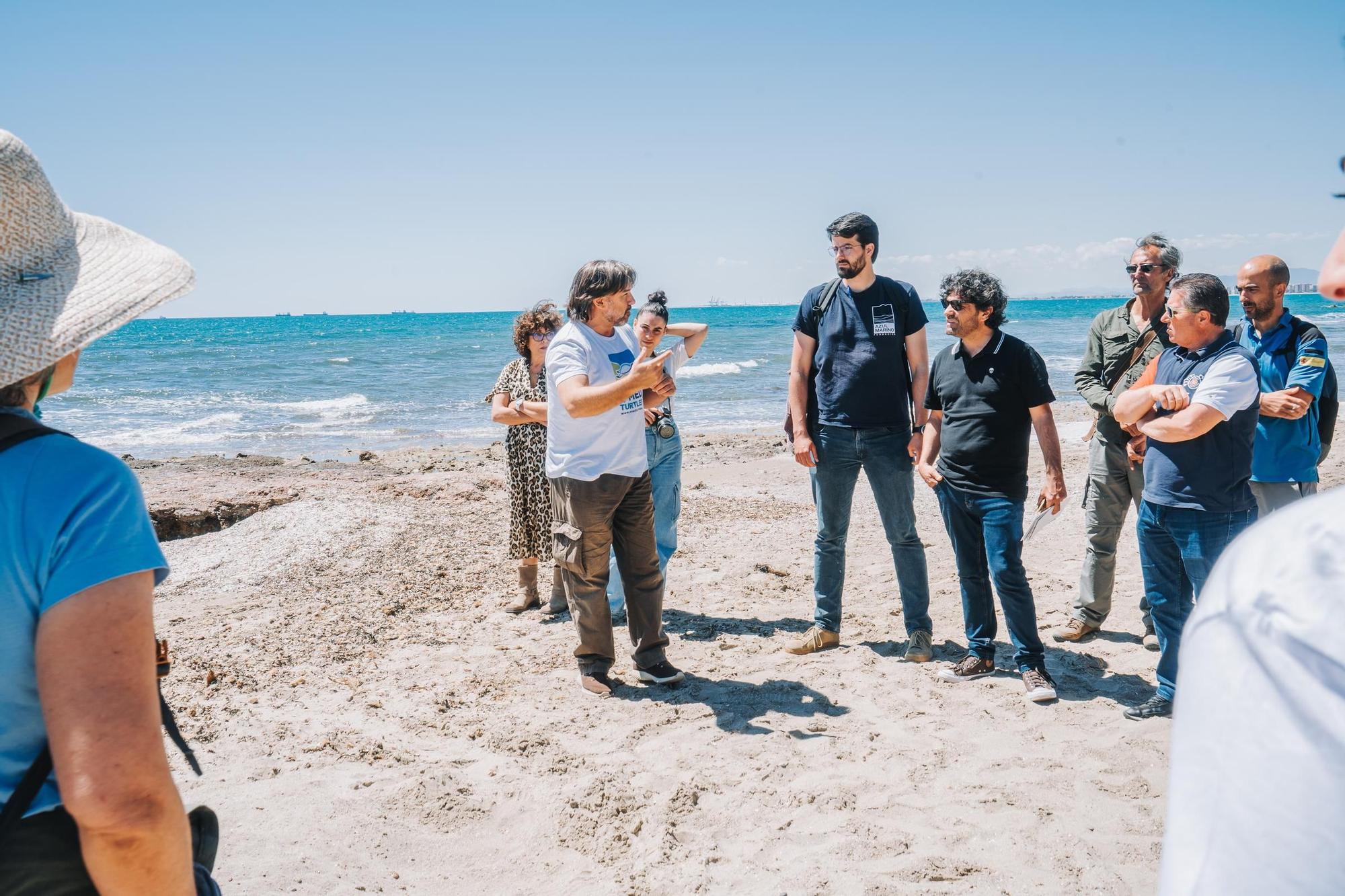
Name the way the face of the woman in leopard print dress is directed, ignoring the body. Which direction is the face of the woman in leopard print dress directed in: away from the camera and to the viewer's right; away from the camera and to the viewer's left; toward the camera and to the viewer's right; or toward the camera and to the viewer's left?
toward the camera and to the viewer's right

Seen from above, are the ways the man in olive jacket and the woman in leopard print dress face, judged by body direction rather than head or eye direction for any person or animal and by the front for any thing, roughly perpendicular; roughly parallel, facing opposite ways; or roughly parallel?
roughly perpendicular

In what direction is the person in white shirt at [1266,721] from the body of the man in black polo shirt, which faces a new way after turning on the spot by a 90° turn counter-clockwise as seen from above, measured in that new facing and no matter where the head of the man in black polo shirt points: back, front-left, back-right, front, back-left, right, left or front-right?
front-right

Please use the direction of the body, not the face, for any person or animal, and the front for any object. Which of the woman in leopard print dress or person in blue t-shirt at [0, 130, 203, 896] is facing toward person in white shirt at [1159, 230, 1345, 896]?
the woman in leopard print dress

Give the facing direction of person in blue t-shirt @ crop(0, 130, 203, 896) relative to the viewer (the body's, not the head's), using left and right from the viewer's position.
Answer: facing away from the viewer and to the right of the viewer

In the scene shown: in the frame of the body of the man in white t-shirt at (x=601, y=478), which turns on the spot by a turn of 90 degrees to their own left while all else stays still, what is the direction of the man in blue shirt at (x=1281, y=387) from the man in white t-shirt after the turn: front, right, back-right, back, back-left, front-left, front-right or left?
front-right

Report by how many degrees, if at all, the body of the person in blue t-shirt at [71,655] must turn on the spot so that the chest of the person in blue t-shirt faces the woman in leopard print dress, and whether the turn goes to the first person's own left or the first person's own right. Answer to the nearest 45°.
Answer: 0° — they already face them

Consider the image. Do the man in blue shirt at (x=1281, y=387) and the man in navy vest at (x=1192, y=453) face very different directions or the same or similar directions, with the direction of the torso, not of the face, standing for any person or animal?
same or similar directions

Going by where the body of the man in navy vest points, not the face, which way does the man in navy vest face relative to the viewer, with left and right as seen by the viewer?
facing the viewer and to the left of the viewer

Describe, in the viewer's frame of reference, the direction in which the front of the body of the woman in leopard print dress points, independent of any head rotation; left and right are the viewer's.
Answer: facing the viewer

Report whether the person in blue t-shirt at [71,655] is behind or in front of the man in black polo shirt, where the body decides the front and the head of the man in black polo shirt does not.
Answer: in front

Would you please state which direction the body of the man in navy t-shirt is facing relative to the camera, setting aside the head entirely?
toward the camera

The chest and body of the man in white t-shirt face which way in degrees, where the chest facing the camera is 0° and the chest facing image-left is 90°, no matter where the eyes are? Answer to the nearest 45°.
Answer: approximately 315°

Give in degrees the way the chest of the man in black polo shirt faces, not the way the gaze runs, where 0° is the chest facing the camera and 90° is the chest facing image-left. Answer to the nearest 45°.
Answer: approximately 45°

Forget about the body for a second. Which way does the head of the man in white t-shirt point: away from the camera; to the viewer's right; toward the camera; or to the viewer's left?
to the viewer's right

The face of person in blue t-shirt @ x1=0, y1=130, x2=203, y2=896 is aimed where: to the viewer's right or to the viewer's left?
to the viewer's right
